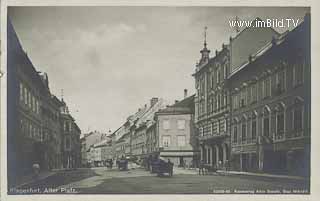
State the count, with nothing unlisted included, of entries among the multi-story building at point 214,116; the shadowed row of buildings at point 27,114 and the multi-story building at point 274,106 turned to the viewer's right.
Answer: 1

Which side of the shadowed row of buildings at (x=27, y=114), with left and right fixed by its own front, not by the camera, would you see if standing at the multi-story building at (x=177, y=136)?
front

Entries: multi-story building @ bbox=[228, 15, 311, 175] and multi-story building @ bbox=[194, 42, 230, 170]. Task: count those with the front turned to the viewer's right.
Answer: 0

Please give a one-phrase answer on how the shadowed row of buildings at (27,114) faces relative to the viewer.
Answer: facing to the right of the viewer

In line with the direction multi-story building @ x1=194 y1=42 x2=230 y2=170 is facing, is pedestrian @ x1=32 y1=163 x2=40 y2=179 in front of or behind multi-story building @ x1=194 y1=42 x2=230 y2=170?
in front
